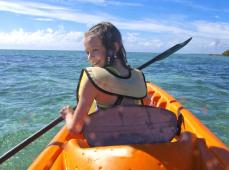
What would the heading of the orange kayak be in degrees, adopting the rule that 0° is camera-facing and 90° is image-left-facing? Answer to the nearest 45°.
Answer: approximately 180°

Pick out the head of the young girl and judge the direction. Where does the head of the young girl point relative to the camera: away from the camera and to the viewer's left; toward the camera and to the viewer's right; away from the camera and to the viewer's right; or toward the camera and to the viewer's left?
toward the camera and to the viewer's left
